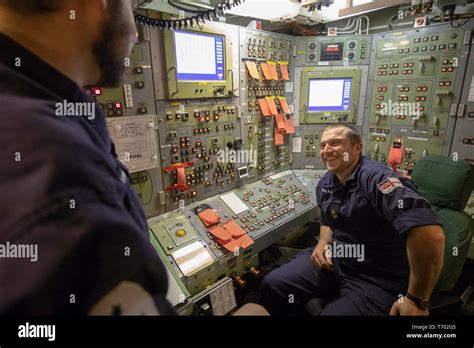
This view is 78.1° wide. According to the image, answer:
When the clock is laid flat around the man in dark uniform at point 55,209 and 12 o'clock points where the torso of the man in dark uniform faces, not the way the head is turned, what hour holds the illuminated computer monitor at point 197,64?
The illuminated computer monitor is roughly at 10 o'clock from the man in dark uniform.

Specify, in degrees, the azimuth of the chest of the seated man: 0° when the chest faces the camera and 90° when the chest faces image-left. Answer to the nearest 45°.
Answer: approximately 45°

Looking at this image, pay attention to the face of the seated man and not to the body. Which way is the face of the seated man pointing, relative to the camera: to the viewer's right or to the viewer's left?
to the viewer's left

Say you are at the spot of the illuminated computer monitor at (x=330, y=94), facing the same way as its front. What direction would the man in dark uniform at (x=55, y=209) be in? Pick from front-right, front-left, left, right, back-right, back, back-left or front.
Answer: front

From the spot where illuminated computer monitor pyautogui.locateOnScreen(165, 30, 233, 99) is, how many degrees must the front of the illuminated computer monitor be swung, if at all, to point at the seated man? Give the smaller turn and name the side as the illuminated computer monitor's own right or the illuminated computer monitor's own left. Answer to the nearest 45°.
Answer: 0° — it already faces them

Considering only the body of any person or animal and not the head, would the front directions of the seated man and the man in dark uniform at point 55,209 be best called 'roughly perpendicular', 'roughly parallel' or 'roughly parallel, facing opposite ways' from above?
roughly parallel, facing opposite ways

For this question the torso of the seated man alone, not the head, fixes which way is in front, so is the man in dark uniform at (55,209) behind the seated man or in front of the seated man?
in front

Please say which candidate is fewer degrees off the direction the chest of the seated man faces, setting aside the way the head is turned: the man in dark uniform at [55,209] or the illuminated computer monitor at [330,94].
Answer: the man in dark uniform

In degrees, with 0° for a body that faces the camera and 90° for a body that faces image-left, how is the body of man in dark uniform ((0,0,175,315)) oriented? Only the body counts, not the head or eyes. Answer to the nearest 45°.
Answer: approximately 270°

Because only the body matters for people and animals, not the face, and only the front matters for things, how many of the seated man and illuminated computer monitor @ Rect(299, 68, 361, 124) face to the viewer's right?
0

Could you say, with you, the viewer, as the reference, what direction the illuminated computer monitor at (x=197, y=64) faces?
facing the viewer and to the right of the viewer

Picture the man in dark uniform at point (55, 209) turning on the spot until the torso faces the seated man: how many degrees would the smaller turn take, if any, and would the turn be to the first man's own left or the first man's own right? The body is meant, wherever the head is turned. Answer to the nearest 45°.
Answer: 0° — they already face them

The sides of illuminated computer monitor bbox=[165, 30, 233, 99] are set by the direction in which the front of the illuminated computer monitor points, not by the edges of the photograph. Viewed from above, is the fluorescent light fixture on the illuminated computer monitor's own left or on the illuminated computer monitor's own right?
on the illuminated computer monitor's own left

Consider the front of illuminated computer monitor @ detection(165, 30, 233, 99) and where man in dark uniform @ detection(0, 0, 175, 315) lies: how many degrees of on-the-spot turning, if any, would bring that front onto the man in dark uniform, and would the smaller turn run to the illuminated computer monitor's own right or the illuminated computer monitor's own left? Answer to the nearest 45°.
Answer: approximately 45° to the illuminated computer monitor's own right

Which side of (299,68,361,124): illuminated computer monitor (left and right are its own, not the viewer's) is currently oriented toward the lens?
front
